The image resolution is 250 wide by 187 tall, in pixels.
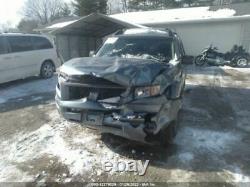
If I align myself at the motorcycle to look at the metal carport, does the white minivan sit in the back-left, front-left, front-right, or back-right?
front-left

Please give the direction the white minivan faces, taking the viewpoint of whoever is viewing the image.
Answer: facing the viewer and to the left of the viewer

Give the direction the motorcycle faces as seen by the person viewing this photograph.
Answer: facing to the left of the viewer

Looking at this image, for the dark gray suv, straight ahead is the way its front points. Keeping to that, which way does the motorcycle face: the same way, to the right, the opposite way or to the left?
to the right

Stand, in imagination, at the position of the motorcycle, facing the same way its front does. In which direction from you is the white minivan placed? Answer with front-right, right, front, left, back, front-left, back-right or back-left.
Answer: front-left

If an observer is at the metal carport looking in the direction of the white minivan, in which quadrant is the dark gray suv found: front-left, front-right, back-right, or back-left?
front-left

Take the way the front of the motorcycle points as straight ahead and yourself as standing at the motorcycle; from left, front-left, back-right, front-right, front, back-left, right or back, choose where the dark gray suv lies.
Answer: left

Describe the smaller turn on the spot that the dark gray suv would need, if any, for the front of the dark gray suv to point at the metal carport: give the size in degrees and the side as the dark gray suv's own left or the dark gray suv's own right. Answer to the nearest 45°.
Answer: approximately 135° to the dark gray suv's own right

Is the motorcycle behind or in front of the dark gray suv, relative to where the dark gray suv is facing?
behind

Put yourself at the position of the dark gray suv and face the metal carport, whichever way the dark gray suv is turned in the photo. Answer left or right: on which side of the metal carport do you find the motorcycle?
right

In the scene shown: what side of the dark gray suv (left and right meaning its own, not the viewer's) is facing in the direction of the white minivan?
right

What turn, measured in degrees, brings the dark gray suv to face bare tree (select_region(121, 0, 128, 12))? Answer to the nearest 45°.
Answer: approximately 135° to its right
